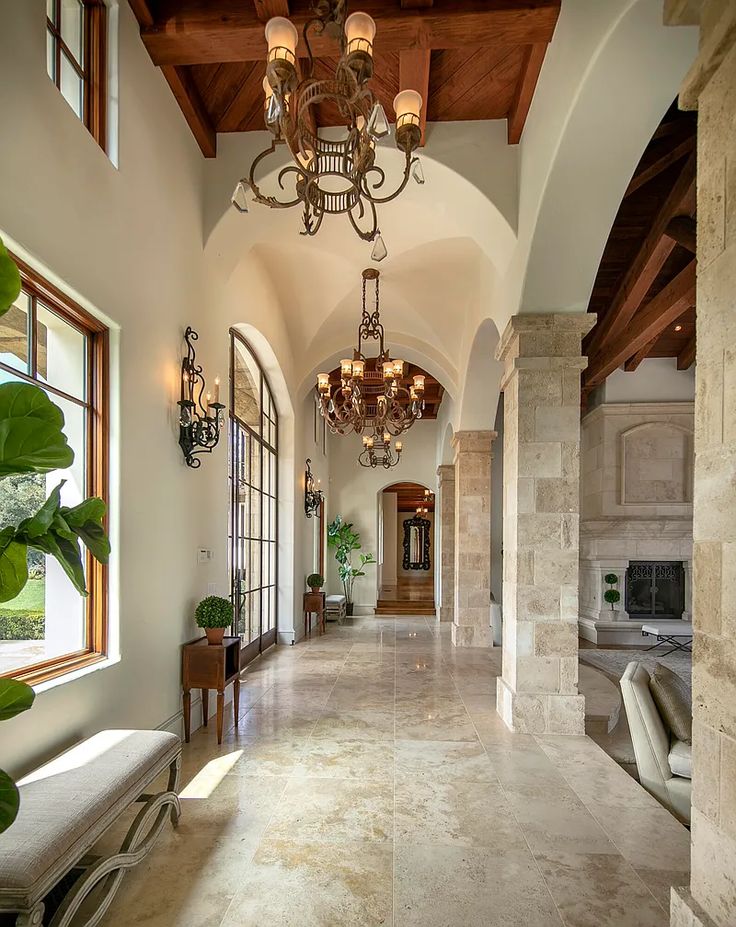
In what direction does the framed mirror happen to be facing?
toward the camera

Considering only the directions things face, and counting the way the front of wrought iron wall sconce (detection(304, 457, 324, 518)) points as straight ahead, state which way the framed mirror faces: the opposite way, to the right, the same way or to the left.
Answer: to the right

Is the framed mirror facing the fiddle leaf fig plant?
yes

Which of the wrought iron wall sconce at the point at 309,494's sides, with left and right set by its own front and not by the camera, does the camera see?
right

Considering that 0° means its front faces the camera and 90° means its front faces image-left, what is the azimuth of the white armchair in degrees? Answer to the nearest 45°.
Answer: approximately 315°

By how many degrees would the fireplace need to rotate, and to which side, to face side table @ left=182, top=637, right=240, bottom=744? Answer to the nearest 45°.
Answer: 0° — it already faces it

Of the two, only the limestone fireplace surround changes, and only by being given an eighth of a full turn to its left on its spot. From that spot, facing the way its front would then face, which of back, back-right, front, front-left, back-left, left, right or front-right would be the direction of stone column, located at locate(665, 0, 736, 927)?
front-right

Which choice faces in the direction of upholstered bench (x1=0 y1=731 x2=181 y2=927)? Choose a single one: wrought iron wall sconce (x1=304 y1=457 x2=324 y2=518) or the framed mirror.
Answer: the framed mirror

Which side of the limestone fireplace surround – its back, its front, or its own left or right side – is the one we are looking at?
front

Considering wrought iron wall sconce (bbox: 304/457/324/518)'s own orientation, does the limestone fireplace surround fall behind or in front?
in front

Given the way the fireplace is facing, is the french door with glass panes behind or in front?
in front
